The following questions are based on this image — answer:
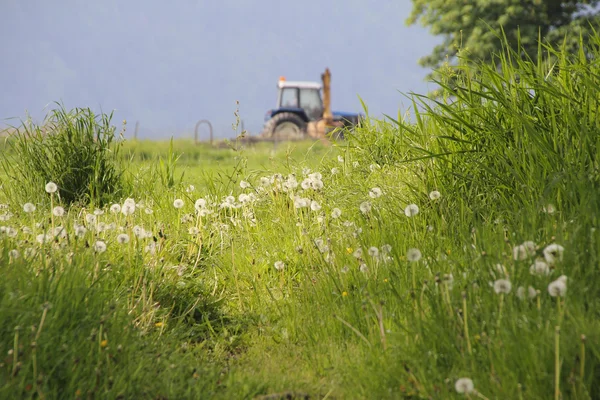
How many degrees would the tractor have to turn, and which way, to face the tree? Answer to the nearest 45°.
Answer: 0° — it already faces it

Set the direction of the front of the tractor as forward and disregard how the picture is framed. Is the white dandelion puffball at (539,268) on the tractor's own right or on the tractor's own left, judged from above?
on the tractor's own right

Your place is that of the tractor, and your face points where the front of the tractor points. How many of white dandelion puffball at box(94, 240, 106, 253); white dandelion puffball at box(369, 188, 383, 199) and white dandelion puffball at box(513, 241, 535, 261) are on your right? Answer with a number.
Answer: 3

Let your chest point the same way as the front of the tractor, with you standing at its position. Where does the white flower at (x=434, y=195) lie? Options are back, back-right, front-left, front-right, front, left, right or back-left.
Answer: right

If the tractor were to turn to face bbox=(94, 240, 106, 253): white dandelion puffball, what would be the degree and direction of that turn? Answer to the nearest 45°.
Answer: approximately 90° to its right

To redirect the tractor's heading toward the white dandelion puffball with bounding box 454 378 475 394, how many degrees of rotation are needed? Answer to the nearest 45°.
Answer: approximately 90° to its right

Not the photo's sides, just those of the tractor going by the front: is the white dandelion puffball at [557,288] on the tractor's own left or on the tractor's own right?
on the tractor's own right

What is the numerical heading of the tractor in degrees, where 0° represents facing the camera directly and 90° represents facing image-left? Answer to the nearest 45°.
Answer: approximately 270°

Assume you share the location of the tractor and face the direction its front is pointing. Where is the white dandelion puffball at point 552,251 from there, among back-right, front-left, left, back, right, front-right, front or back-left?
right

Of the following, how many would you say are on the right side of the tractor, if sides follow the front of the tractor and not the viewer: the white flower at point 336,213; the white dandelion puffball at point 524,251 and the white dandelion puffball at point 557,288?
3

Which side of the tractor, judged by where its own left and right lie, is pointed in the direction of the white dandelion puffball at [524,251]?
right

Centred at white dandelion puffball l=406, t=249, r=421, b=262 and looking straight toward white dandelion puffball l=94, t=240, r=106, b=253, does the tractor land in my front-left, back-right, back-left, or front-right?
front-right

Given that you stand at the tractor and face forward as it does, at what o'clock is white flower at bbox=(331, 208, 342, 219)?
The white flower is roughly at 3 o'clock from the tractor.
